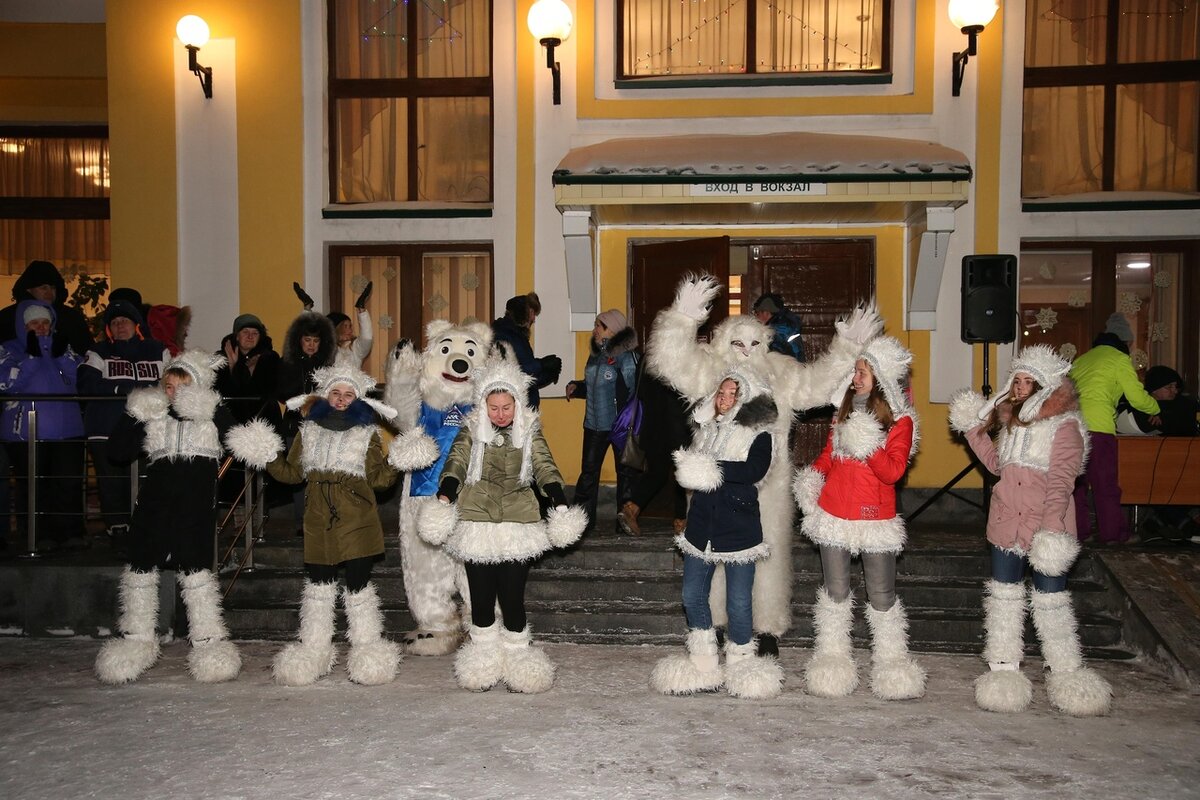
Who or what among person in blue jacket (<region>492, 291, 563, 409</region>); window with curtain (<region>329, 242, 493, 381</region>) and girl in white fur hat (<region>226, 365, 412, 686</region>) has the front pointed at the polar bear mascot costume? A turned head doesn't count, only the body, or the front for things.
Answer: the window with curtain

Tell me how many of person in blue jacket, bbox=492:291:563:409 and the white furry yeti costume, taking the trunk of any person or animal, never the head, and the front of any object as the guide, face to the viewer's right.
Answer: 1

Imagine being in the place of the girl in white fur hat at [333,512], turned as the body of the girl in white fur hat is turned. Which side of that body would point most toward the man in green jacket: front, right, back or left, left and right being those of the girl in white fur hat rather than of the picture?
left

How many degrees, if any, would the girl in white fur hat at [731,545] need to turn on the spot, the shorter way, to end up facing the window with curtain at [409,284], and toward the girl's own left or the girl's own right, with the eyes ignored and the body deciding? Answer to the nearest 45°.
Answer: approximately 90° to the girl's own right

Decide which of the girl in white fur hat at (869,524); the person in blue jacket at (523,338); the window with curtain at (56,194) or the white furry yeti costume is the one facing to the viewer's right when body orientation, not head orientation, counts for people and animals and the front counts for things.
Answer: the person in blue jacket

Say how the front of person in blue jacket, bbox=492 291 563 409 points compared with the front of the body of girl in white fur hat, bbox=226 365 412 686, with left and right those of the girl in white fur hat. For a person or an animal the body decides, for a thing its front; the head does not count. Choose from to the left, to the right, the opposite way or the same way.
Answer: to the left

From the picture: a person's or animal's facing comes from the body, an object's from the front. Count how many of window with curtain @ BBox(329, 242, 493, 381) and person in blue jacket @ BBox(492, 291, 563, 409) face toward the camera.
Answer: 1

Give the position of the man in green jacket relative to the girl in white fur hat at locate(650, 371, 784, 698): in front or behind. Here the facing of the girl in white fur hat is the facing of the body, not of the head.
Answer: behind

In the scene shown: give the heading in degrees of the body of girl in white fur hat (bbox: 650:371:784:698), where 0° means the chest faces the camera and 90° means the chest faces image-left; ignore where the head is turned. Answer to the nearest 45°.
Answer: approximately 45°

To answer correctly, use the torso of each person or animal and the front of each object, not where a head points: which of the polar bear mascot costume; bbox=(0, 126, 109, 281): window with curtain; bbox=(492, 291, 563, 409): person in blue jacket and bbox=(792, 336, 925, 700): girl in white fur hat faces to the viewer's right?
the person in blue jacket

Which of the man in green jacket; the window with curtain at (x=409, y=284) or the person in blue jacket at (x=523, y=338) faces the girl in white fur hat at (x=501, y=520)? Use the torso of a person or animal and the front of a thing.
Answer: the window with curtain
